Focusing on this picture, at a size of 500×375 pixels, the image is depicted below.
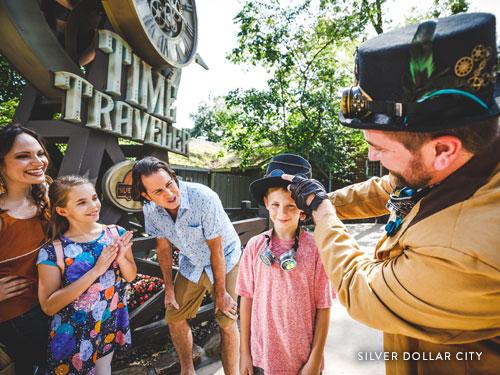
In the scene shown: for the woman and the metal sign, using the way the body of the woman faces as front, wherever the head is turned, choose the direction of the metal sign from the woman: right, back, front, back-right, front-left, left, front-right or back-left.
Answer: left

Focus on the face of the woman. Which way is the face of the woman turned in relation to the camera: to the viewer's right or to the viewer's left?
to the viewer's right

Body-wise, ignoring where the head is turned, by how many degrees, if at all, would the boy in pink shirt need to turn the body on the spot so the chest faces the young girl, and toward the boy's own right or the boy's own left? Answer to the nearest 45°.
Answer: approximately 90° to the boy's own right

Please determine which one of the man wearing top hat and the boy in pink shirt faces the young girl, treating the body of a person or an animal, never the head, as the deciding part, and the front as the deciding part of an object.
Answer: the man wearing top hat

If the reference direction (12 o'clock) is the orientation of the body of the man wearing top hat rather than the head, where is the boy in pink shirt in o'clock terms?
The boy in pink shirt is roughly at 1 o'clock from the man wearing top hat.

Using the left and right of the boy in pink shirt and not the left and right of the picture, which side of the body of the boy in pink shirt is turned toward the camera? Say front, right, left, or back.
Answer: front

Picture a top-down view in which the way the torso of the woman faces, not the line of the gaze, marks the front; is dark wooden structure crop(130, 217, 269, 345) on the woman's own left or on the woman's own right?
on the woman's own left

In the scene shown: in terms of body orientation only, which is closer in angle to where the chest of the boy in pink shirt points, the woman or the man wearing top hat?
the man wearing top hat

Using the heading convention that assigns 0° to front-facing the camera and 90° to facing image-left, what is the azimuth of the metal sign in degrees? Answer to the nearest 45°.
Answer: approximately 315°

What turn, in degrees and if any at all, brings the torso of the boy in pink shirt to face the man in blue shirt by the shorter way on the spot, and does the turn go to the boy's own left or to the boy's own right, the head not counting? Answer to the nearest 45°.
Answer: approximately 135° to the boy's own right

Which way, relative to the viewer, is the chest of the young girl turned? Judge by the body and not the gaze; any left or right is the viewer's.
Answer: facing the viewer and to the right of the viewer

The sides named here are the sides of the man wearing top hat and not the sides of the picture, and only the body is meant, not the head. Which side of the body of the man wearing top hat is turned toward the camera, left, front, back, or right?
left

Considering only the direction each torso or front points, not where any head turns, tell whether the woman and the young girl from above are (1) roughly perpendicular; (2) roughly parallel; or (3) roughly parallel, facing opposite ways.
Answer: roughly parallel

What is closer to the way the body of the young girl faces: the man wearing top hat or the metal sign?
the man wearing top hat
